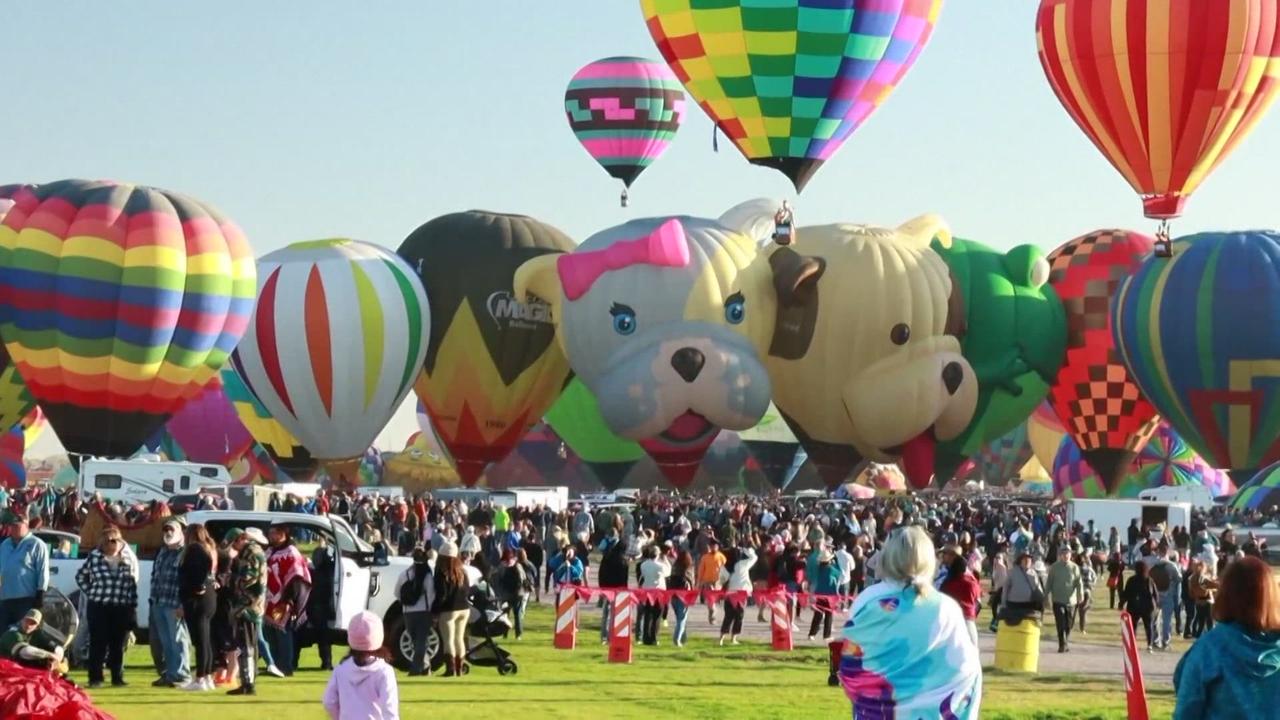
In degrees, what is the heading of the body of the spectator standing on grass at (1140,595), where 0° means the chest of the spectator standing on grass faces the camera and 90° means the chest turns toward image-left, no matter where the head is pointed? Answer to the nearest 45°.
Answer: approximately 180°

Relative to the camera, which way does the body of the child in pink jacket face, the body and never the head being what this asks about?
away from the camera

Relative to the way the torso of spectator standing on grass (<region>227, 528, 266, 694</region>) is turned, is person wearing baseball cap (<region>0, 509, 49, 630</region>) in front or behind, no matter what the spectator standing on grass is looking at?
in front

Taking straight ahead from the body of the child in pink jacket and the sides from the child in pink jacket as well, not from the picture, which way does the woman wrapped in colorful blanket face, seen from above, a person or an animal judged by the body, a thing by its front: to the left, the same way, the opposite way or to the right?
the same way

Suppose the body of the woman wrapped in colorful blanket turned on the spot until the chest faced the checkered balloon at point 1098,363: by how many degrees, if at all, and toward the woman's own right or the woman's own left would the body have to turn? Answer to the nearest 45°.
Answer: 0° — they already face it

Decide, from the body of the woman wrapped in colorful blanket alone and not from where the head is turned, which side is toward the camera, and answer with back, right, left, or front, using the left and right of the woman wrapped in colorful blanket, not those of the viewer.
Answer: back

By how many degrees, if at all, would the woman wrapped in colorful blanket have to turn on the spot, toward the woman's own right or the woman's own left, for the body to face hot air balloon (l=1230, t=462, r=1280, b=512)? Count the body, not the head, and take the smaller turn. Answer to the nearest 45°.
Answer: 0° — they already face it

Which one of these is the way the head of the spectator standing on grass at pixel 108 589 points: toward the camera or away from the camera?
toward the camera

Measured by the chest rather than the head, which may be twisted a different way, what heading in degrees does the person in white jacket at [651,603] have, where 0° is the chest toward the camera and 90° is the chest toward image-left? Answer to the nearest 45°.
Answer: approximately 180°

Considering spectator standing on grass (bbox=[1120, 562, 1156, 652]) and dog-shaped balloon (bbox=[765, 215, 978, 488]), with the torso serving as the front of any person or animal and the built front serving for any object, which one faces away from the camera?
the spectator standing on grass

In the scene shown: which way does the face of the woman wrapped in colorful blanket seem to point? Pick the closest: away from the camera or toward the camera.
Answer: away from the camera

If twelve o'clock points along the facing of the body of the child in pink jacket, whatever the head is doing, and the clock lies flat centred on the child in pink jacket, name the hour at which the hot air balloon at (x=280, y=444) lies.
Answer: The hot air balloon is roughly at 12 o'clock from the child in pink jacket.

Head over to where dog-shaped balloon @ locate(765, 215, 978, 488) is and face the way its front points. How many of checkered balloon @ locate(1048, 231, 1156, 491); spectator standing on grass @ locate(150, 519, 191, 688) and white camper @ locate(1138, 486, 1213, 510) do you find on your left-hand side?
2

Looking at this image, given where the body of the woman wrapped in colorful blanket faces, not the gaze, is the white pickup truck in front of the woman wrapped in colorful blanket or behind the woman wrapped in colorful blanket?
in front
